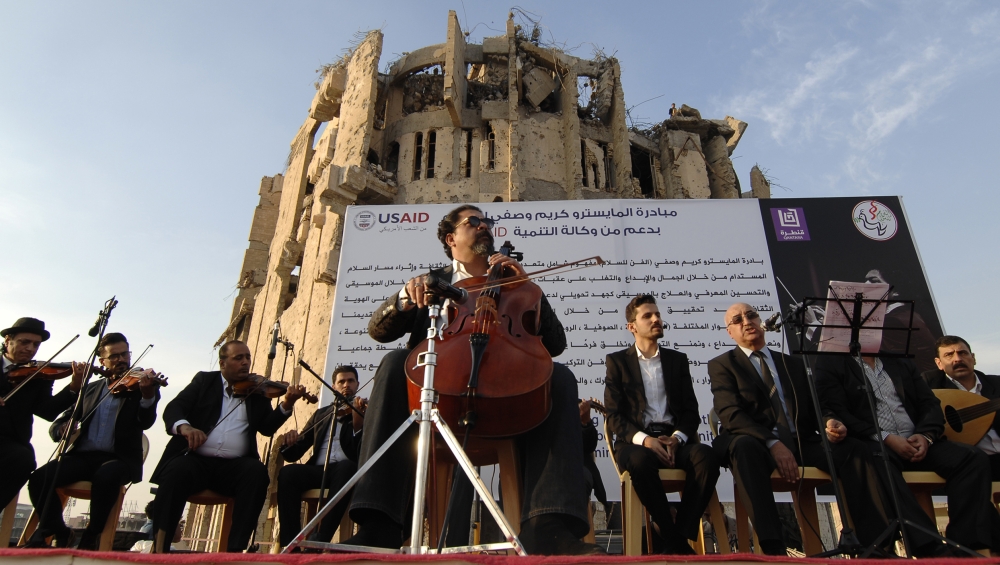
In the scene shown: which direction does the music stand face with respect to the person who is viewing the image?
facing away from the viewer

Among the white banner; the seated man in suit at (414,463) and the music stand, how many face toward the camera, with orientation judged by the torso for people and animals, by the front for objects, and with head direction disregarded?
2

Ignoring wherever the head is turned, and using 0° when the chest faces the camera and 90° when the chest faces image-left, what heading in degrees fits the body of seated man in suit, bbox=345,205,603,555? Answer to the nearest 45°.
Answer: approximately 0°
